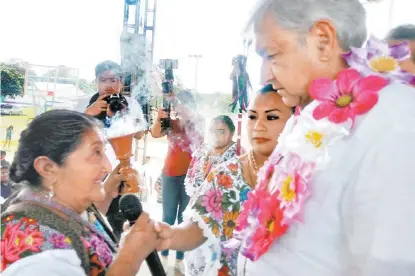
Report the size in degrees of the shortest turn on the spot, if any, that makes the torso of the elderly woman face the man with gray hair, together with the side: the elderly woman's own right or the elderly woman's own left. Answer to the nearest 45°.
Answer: approximately 45° to the elderly woman's own right

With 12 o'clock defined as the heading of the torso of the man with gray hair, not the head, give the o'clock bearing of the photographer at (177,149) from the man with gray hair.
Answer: The photographer is roughly at 2 o'clock from the man with gray hair.

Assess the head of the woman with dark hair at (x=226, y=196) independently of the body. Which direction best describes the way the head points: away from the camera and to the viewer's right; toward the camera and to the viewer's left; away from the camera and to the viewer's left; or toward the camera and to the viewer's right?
toward the camera and to the viewer's left

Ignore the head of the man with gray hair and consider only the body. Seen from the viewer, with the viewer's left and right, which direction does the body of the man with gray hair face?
facing to the left of the viewer

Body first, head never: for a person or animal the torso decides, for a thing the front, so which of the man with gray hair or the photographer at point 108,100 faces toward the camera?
the photographer

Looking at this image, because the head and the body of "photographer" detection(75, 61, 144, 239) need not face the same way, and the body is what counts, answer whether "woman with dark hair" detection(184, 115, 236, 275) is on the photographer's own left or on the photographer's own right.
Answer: on the photographer's own left

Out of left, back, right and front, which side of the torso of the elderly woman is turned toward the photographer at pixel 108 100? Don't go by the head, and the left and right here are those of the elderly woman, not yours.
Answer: left

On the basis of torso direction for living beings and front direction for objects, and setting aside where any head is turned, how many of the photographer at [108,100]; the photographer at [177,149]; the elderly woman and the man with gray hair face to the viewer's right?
1

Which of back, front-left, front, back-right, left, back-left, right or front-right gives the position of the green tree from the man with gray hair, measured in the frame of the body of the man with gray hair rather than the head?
front-right

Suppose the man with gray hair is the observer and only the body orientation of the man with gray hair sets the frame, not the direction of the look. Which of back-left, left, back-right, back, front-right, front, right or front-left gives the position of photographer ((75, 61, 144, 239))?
front-right

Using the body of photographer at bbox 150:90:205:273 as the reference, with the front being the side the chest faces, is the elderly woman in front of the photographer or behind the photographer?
in front

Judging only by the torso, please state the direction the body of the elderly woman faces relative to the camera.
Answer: to the viewer's right

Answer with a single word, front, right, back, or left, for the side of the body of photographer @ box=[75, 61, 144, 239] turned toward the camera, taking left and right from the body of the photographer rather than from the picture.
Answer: front
